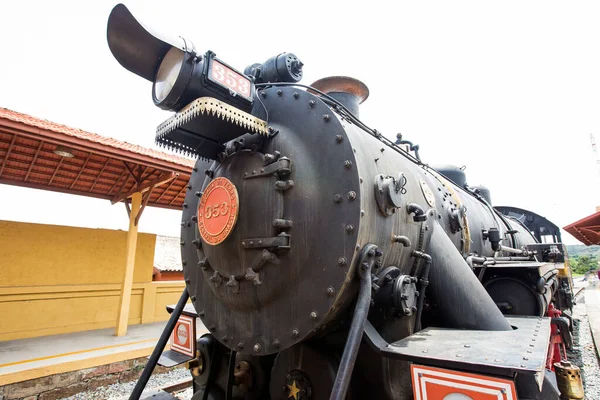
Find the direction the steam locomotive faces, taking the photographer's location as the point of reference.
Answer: facing the viewer and to the left of the viewer

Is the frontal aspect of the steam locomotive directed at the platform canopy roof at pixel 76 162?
no
